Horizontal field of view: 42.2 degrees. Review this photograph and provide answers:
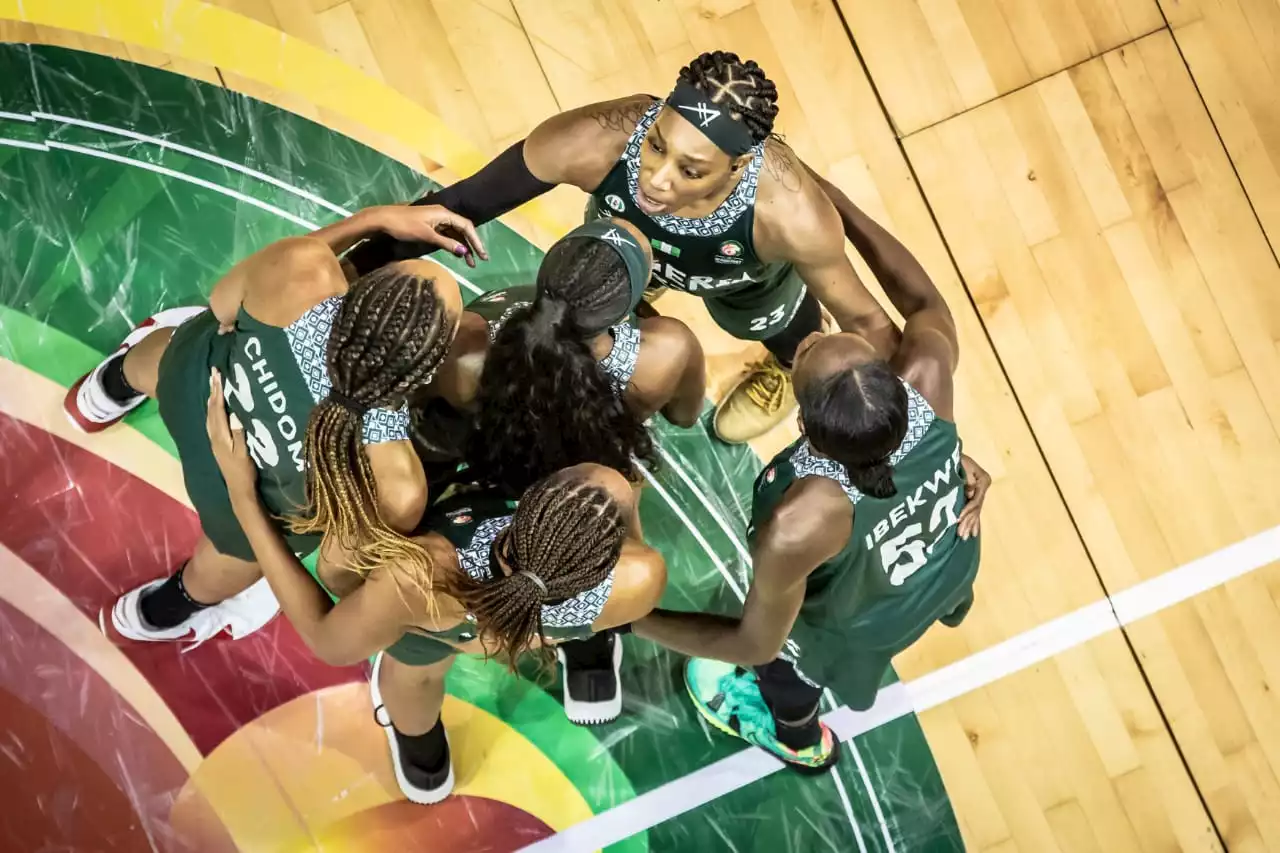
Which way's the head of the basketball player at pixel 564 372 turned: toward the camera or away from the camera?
away from the camera

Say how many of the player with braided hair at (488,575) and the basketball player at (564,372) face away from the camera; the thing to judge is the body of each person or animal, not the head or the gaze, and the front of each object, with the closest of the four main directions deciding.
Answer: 2

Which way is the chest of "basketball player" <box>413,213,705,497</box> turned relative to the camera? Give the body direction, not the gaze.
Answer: away from the camera

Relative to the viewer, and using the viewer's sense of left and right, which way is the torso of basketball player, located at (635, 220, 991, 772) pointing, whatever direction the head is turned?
facing away from the viewer and to the left of the viewer

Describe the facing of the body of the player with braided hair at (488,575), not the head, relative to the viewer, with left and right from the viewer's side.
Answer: facing away from the viewer
